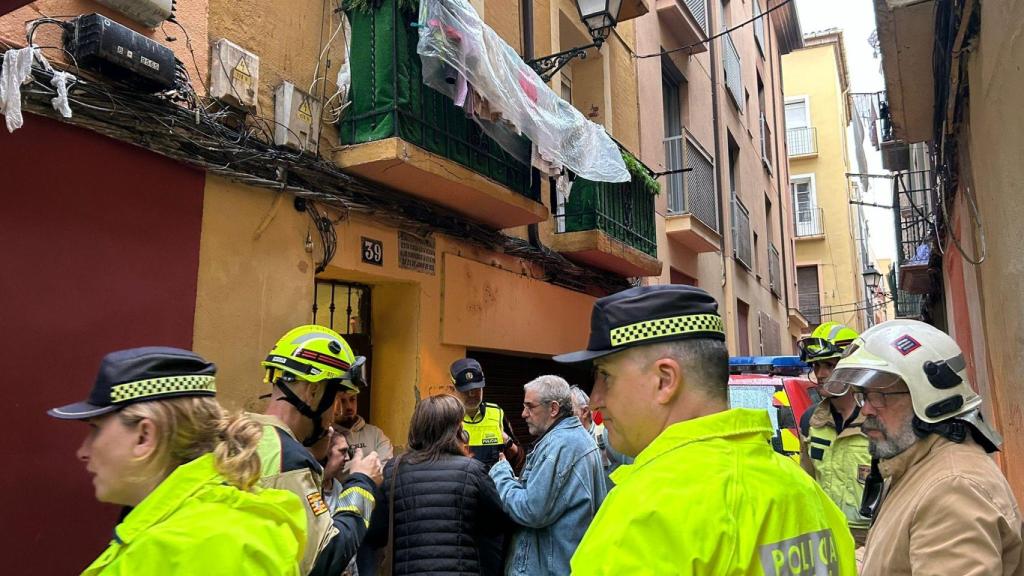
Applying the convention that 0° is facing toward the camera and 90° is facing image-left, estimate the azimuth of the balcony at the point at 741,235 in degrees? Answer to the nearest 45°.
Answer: approximately 315°

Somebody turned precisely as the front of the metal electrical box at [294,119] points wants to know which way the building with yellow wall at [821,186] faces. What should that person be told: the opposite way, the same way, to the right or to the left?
to the right

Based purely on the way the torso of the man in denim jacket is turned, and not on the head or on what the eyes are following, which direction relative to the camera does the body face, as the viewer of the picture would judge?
to the viewer's left

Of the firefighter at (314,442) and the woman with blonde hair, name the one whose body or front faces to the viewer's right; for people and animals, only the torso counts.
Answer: the firefighter

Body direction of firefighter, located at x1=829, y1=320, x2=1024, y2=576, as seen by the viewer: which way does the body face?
to the viewer's left

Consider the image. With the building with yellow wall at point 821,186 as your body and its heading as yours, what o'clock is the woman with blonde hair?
The woman with blonde hair is roughly at 12 o'clock from the building with yellow wall.

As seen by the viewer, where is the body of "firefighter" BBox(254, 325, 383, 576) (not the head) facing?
to the viewer's right

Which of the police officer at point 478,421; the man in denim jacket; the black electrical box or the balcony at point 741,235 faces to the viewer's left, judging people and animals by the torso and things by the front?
the man in denim jacket

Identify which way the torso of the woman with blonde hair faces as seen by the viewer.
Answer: to the viewer's left

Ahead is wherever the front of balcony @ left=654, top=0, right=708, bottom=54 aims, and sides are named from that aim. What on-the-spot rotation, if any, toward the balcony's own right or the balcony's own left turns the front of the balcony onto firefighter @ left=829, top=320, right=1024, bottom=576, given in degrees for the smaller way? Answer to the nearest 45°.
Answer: approximately 45° to the balcony's own right
